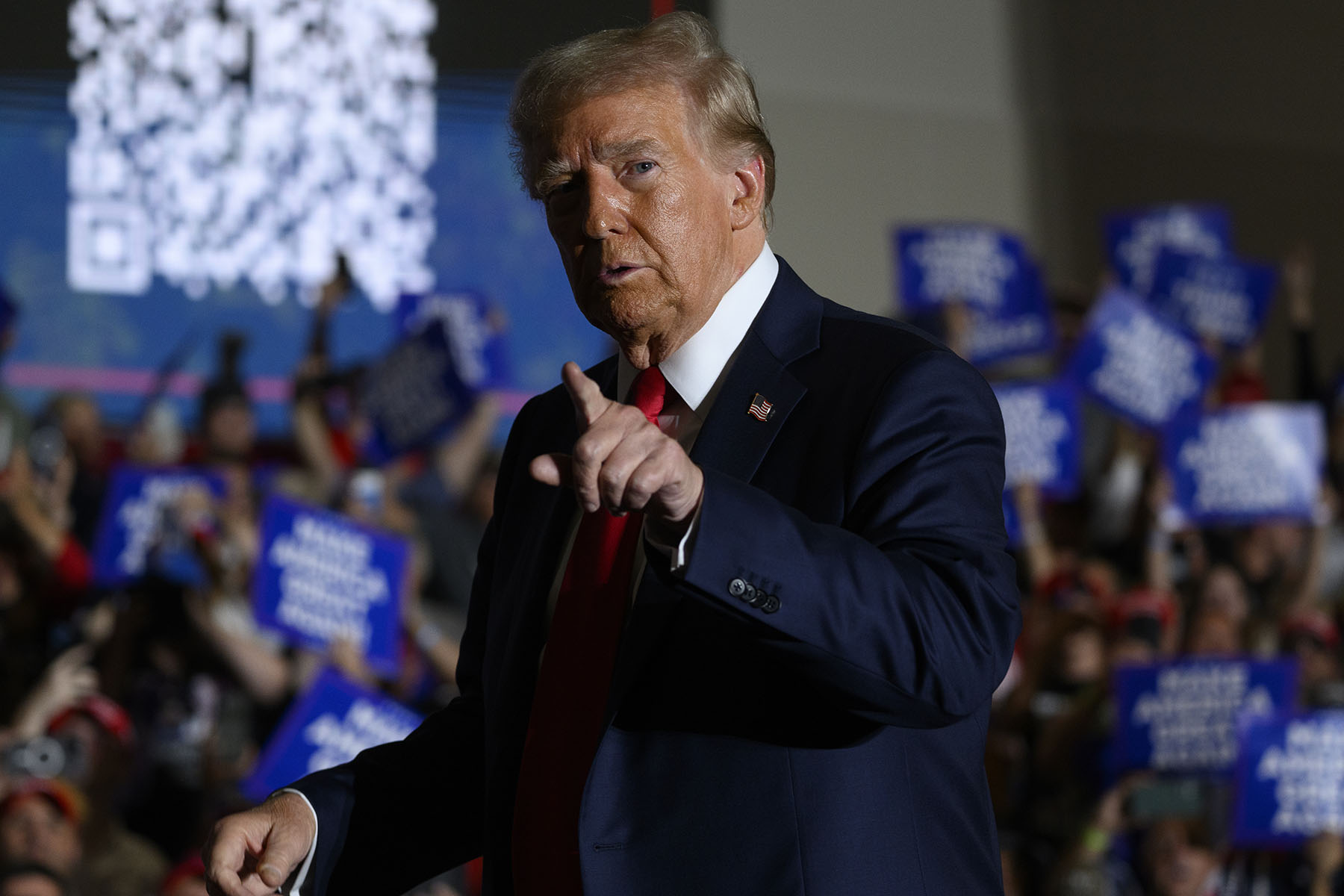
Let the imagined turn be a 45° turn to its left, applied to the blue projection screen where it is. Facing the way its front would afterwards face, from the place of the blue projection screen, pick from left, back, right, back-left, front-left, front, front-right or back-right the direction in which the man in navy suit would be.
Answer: front-right

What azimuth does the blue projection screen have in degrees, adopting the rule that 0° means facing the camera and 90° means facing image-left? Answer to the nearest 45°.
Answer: approximately 0°

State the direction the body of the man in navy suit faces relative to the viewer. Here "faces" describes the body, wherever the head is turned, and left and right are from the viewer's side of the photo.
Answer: facing the viewer and to the left of the viewer
